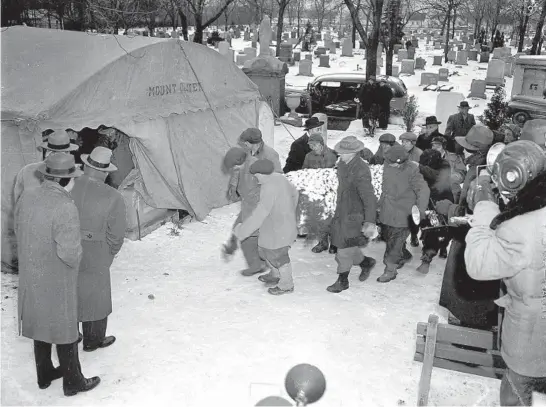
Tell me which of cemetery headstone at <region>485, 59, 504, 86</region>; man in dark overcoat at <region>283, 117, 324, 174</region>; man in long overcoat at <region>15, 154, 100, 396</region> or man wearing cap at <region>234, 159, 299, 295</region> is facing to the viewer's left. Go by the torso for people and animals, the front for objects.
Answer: the man wearing cap

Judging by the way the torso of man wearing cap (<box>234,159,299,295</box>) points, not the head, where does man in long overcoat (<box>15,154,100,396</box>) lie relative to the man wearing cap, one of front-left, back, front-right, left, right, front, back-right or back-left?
front-left

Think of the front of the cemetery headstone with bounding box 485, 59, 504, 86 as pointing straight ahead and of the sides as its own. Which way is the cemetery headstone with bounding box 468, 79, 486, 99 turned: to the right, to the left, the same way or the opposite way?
the same way

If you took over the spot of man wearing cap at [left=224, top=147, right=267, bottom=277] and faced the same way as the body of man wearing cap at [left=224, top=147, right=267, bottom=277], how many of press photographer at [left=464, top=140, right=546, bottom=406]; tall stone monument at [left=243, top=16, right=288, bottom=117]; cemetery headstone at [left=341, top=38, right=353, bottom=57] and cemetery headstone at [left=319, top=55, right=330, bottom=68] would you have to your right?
3

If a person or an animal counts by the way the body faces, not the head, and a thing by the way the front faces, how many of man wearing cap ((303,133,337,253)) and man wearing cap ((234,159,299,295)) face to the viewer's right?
0

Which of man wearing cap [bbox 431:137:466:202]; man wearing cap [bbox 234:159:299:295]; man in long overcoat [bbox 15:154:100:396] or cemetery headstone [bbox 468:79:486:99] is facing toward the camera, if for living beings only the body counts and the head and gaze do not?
the cemetery headstone

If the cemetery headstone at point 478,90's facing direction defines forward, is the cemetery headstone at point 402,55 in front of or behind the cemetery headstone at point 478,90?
behind

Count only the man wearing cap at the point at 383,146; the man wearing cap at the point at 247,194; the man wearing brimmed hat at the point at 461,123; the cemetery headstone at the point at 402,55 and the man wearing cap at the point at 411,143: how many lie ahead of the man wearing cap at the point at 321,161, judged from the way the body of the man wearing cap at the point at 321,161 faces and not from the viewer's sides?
1

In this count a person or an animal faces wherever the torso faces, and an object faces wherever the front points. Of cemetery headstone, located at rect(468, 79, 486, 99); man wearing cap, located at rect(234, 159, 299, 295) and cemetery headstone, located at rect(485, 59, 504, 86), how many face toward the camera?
2

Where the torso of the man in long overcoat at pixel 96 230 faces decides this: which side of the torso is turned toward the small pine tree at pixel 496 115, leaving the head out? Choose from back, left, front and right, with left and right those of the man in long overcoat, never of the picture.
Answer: front

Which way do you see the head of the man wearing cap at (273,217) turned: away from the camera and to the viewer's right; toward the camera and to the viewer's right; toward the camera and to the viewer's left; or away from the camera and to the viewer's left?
away from the camera and to the viewer's left
